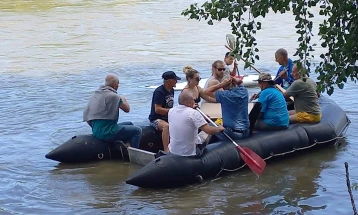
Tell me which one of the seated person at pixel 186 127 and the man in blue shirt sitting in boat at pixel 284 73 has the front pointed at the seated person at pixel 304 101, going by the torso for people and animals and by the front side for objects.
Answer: the seated person at pixel 186 127

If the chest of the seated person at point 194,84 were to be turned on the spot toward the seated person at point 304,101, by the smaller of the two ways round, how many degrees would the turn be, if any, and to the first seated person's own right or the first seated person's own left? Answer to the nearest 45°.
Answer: approximately 45° to the first seated person's own left

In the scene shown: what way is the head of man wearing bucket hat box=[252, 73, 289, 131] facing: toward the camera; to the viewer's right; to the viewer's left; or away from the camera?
to the viewer's left

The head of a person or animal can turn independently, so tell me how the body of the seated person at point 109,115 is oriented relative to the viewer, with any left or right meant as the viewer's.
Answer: facing away from the viewer and to the right of the viewer

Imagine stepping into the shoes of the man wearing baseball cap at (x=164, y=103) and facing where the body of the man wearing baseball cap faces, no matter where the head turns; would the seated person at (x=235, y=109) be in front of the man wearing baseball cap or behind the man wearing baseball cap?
in front

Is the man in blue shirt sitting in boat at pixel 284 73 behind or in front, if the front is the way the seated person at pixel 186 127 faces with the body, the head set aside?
in front

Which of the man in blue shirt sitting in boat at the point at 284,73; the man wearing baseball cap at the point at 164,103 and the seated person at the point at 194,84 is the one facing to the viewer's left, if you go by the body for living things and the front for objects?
the man in blue shirt sitting in boat

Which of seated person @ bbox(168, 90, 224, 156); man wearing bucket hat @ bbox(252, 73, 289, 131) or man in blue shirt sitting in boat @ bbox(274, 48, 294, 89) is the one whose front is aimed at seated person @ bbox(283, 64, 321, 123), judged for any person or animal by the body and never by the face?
seated person @ bbox(168, 90, 224, 156)

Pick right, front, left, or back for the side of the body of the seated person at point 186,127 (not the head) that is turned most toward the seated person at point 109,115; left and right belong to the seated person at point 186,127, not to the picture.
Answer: left

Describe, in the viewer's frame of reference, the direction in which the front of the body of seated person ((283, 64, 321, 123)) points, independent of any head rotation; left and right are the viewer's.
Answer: facing away from the viewer and to the left of the viewer

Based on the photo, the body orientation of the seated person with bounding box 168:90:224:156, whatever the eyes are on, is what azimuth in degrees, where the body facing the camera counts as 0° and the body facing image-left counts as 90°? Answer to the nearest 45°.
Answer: approximately 225°
